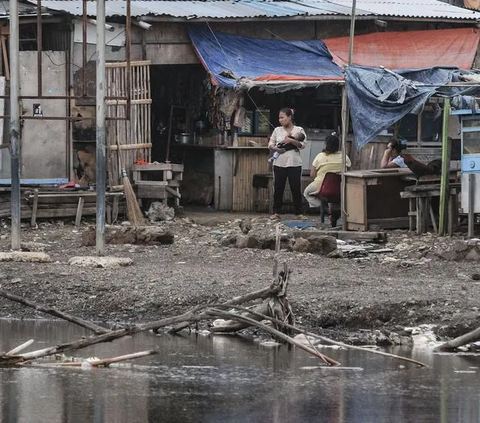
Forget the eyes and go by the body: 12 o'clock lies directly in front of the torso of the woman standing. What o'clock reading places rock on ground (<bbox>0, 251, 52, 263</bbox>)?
The rock on ground is roughly at 1 o'clock from the woman standing.

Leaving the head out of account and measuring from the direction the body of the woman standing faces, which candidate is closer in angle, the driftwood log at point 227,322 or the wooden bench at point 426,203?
the driftwood log

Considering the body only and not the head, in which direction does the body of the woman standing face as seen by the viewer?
toward the camera

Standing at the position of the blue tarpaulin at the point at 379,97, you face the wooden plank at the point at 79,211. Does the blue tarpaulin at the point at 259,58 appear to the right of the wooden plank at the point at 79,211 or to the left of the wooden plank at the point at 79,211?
right

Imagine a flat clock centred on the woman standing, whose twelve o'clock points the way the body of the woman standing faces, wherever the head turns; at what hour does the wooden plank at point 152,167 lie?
The wooden plank is roughly at 3 o'clock from the woman standing.

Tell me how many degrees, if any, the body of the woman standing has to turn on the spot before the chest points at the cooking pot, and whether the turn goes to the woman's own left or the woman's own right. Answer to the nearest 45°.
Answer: approximately 135° to the woman's own right

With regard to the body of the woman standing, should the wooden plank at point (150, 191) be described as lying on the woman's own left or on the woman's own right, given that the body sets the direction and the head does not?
on the woman's own right

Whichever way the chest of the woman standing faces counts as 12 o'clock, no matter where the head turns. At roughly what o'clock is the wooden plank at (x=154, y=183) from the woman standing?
The wooden plank is roughly at 3 o'clock from the woman standing.

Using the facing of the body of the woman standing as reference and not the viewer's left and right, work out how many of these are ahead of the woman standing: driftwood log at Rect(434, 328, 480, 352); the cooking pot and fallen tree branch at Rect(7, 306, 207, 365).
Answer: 2

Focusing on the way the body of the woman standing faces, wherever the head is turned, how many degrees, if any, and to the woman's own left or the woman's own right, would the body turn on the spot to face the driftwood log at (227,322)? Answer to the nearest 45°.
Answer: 0° — they already face it

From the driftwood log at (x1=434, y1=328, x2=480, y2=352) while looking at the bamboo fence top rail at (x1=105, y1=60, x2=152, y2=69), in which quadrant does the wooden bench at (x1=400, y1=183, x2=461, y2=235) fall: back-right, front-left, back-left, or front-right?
front-right

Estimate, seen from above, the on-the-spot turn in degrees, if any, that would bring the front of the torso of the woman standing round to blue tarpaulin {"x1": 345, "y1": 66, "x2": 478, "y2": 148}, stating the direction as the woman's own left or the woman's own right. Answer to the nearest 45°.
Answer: approximately 45° to the woman's own left
